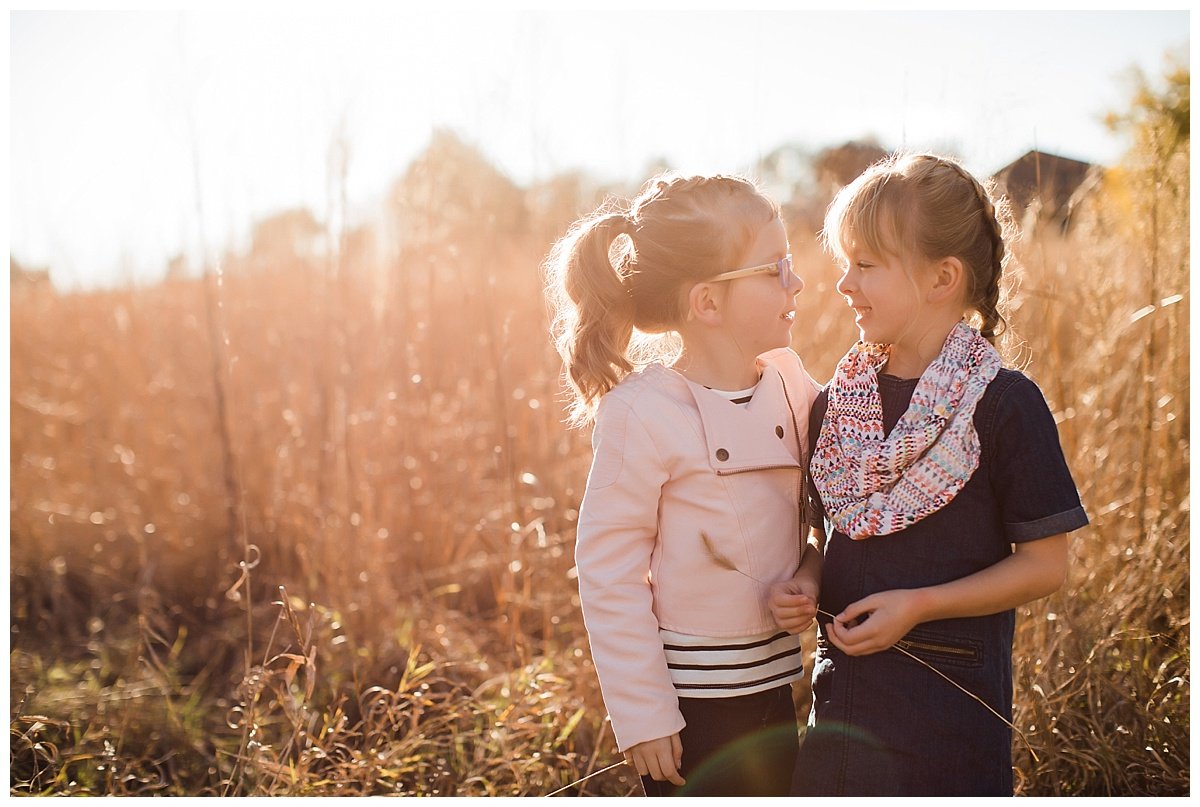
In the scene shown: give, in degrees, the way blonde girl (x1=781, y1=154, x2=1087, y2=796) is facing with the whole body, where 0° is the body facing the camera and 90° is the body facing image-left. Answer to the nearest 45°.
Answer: approximately 45°

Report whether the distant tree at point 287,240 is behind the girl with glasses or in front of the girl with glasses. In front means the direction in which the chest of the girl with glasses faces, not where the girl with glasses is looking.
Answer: behind

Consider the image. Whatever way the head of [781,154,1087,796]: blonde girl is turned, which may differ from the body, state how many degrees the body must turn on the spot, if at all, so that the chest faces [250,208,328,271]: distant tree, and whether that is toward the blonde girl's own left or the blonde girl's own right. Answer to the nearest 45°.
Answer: approximately 90° to the blonde girl's own right

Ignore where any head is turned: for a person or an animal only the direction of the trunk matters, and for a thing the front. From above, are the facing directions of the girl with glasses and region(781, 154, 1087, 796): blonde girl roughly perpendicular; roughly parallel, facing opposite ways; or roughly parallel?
roughly perpendicular

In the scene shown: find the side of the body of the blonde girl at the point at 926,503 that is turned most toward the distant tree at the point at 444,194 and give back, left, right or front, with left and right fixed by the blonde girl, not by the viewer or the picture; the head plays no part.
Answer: right

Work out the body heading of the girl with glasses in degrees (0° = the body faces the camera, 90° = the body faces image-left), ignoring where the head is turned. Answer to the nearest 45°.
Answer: approximately 315°

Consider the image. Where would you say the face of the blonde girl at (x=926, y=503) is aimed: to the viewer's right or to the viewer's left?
to the viewer's left

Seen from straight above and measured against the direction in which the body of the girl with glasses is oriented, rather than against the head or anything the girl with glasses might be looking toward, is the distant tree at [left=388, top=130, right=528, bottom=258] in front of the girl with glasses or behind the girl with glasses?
behind

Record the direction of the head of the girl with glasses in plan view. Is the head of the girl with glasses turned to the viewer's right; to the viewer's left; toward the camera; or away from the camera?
to the viewer's right
